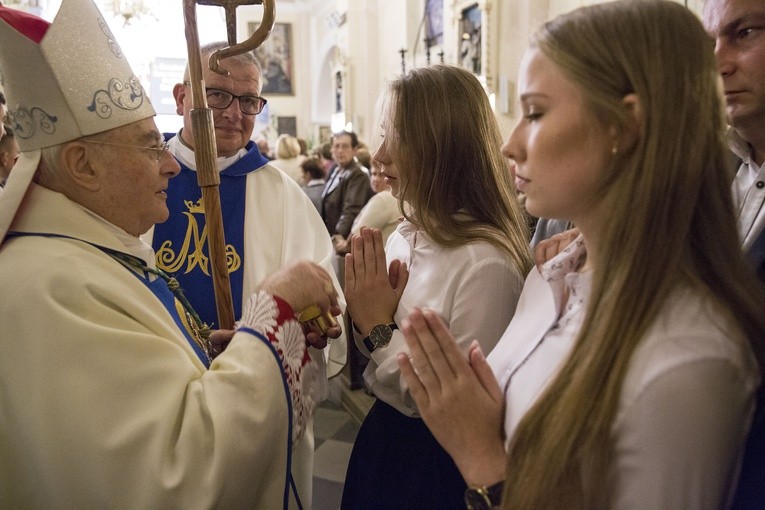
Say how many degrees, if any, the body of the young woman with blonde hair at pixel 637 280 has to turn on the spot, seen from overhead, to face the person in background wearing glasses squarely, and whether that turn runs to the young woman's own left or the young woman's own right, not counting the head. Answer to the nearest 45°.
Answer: approximately 45° to the young woman's own right

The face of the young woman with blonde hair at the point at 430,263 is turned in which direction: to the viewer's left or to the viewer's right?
to the viewer's left

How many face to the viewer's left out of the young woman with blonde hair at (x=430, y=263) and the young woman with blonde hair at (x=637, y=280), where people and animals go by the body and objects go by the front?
2

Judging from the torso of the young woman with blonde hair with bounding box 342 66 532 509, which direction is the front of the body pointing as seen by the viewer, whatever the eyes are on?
to the viewer's left

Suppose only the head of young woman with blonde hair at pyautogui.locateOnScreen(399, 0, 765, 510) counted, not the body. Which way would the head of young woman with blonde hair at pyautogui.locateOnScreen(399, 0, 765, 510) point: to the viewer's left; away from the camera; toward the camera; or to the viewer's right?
to the viewer's left

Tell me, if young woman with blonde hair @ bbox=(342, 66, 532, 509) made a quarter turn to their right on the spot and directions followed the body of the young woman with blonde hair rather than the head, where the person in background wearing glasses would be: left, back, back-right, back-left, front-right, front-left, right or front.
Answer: front-left

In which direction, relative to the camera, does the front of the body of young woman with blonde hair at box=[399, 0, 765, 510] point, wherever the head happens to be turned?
to the viewer's left

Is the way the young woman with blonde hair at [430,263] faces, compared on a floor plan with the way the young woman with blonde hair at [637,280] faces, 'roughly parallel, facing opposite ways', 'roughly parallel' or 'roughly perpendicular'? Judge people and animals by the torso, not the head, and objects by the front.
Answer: roughly parallel

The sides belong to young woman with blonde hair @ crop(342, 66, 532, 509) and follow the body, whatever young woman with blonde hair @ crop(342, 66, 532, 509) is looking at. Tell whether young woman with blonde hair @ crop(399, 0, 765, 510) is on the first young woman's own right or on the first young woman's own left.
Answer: on the first young woman's own left

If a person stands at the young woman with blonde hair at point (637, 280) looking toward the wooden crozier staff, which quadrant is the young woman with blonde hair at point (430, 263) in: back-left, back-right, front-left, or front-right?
front-right
